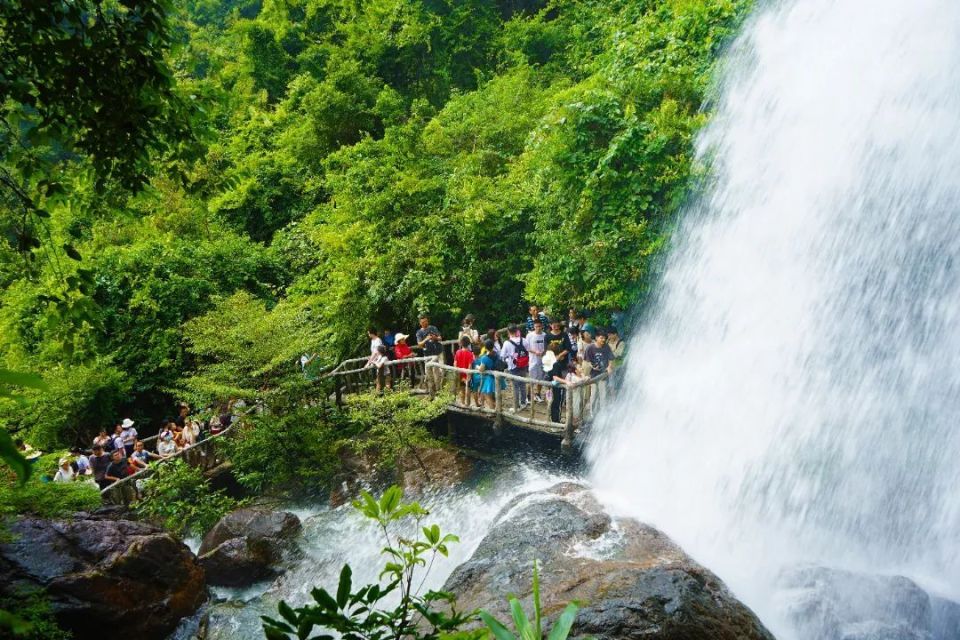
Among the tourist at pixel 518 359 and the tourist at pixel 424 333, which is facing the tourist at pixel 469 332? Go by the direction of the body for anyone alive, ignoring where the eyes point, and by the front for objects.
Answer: the tourist at pixel 518 359

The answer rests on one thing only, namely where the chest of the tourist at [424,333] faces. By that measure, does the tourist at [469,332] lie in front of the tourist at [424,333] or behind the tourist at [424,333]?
in front

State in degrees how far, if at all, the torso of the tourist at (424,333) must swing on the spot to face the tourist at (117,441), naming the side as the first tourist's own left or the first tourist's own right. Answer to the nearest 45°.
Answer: approximately 135° to the first tourist's own right

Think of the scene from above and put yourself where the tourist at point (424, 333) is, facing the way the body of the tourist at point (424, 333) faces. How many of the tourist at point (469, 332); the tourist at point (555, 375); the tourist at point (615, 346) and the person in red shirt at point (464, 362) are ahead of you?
4

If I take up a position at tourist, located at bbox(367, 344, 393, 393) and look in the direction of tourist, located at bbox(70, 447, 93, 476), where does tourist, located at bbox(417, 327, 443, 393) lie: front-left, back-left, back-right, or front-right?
back-left

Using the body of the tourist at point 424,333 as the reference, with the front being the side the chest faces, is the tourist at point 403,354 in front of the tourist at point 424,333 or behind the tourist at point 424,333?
behind

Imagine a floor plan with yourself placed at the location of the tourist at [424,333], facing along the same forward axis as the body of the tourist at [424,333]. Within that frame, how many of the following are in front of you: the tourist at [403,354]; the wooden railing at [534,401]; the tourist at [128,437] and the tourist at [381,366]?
1

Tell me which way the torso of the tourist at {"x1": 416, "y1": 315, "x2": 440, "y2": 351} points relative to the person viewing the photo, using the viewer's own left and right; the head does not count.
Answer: facing the viewer and to the right of the viewer
